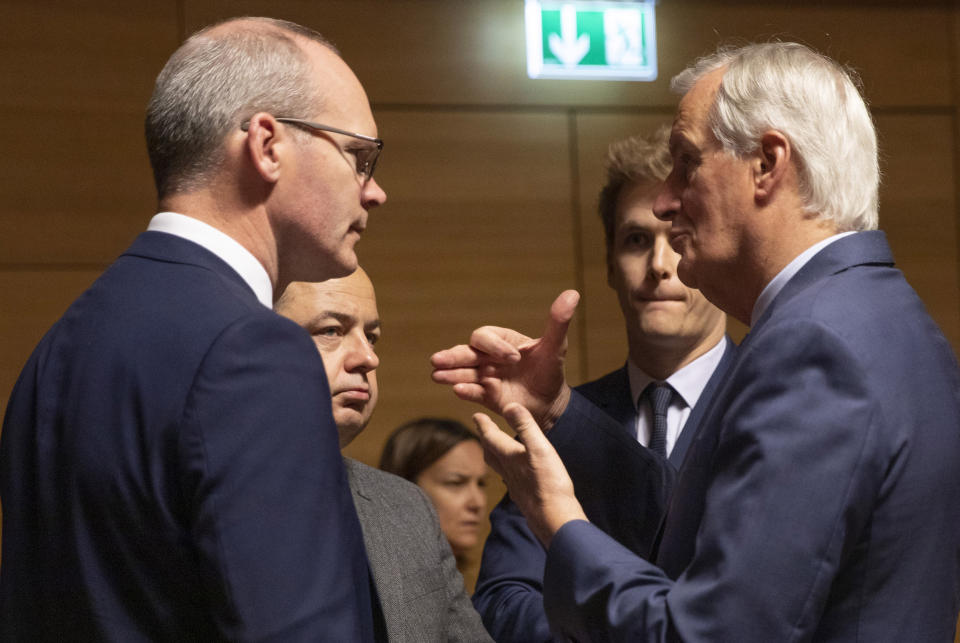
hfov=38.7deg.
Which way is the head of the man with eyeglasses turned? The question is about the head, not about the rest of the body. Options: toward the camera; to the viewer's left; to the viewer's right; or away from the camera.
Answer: to the viewer's right

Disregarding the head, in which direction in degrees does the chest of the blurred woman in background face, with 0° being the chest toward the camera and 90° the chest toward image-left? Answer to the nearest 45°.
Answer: approximately 315°

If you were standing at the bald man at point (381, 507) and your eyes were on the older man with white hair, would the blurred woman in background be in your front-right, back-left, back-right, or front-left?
back-left

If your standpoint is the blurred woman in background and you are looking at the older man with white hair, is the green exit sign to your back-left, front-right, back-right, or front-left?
back-left

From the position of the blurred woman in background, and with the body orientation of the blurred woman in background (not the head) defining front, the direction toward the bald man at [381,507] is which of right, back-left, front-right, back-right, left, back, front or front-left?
front-right

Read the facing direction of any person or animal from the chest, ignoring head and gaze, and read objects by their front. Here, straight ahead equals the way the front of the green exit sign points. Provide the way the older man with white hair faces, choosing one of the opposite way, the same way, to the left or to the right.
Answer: to the right

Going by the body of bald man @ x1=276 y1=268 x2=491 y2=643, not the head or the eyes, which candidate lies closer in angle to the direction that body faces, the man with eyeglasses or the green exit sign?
the man with eyeglasses

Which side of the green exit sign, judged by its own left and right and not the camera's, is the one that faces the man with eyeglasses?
front

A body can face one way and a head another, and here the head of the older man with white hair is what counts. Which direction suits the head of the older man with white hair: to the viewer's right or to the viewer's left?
to the viewer's left

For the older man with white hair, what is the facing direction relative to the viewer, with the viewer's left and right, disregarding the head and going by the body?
facing to the left of the viewer

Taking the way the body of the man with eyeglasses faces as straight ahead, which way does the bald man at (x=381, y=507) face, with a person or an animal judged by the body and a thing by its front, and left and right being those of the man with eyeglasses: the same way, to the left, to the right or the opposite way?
to the right

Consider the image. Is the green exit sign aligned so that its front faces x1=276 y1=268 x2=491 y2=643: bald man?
yes

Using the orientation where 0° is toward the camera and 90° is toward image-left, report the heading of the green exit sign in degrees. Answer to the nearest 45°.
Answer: approximately 0°
